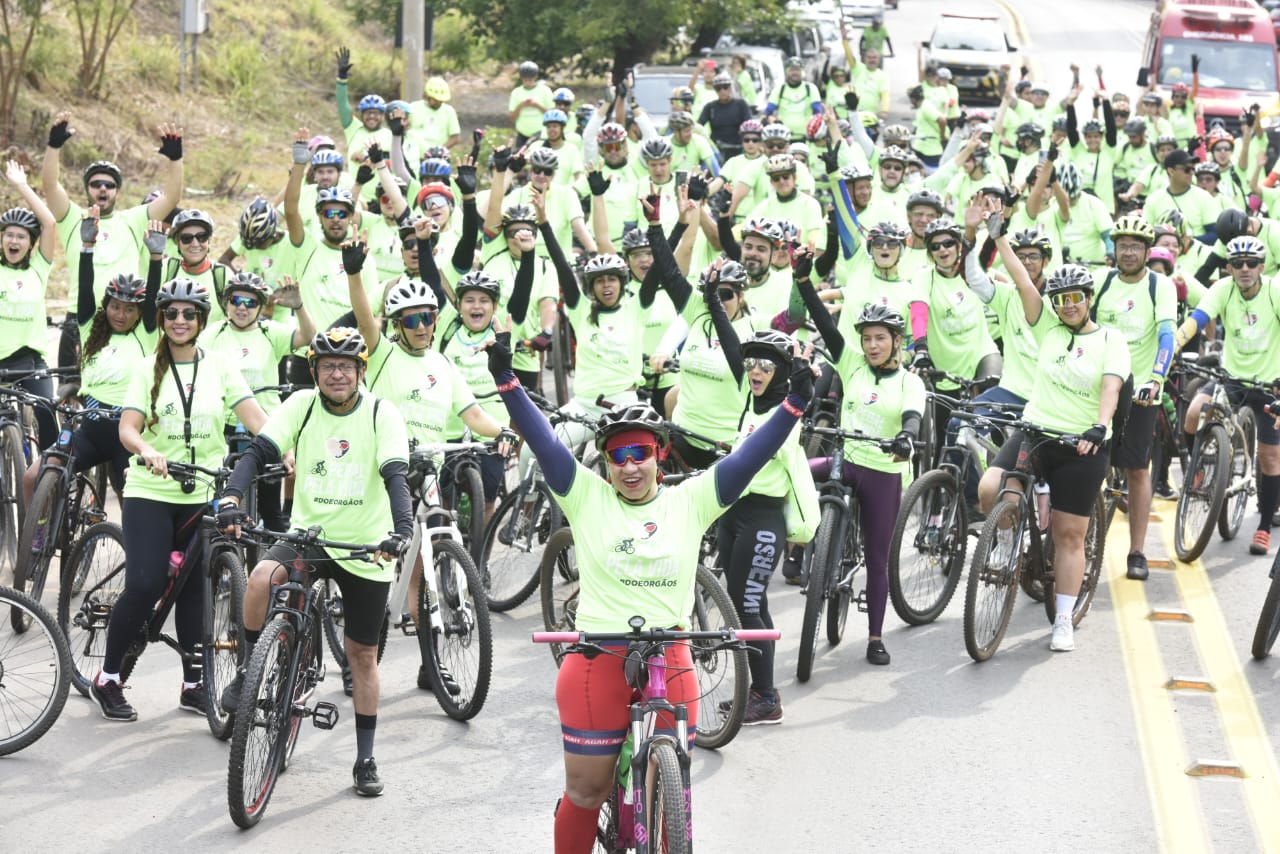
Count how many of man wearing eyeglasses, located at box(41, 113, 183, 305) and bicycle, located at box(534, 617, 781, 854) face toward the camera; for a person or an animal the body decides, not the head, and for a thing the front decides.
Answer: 2

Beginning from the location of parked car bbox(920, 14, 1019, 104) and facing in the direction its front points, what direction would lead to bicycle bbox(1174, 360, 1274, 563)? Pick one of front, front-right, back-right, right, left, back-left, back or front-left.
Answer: front

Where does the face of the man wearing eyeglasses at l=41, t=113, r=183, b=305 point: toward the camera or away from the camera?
toward the camera

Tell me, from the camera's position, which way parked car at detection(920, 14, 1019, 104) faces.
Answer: facing the viewer

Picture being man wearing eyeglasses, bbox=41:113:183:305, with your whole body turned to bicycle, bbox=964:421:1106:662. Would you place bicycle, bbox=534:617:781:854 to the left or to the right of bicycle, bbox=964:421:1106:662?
right

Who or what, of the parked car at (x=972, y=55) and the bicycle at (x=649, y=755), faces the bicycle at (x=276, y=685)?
the parked car

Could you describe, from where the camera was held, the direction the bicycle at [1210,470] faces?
facing the viewer and to the left of the viewer

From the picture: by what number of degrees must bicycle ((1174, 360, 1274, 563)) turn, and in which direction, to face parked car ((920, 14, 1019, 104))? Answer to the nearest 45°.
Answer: approximately 135° to its right

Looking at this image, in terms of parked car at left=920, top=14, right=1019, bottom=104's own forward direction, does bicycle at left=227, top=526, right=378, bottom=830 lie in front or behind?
in front

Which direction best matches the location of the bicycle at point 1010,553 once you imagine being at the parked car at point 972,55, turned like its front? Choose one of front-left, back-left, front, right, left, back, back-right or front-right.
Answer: front

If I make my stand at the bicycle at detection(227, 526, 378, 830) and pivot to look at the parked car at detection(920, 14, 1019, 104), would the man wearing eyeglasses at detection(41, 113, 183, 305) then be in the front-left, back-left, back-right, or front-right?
front-left

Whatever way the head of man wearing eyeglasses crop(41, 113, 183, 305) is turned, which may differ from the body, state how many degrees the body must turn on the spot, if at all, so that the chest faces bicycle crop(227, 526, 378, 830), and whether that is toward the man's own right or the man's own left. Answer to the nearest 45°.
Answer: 0° — they already face it

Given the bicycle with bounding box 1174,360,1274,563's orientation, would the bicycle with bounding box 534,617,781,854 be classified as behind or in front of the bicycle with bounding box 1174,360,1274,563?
in front

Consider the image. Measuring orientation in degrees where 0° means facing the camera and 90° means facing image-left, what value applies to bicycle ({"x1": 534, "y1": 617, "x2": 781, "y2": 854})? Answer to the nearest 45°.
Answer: approximately 0°

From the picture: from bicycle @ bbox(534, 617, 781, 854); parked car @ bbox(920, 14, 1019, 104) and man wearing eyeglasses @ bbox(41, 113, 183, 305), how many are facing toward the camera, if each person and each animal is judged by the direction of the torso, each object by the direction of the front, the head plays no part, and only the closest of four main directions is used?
3
